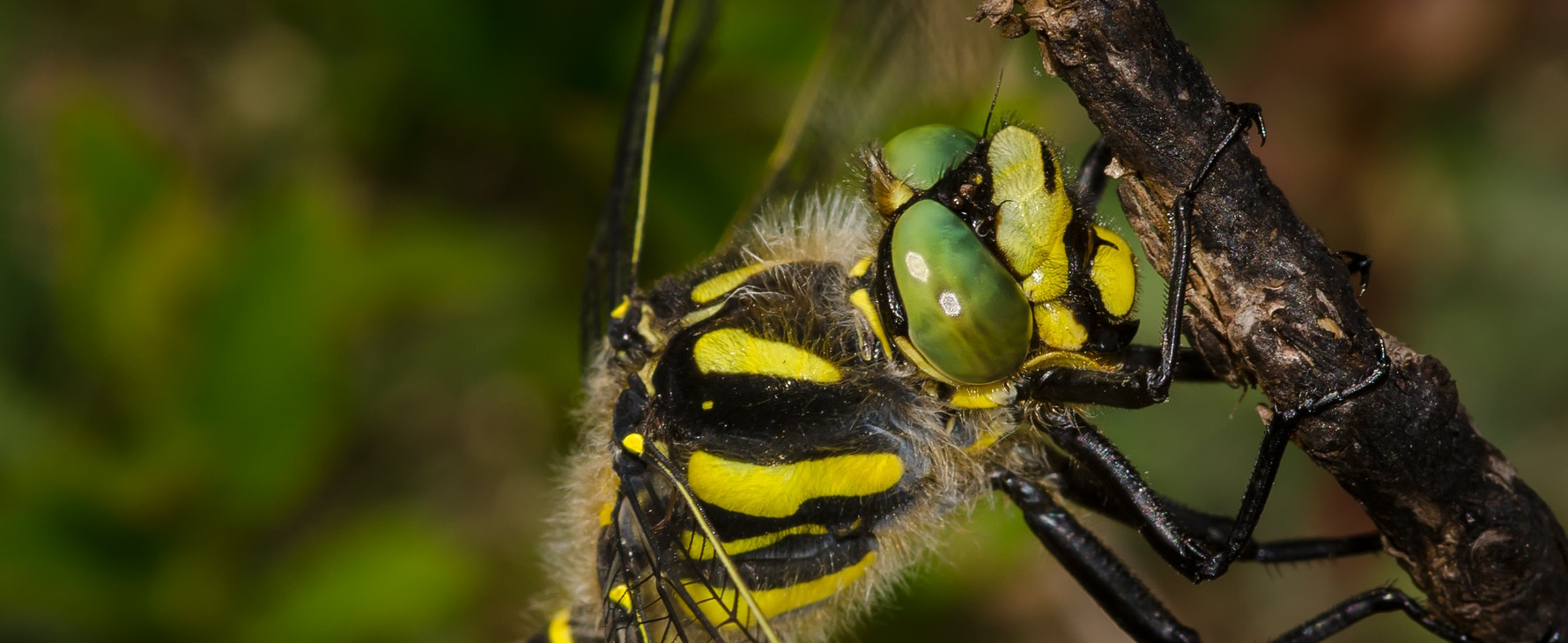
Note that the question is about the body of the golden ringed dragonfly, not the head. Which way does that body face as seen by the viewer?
to the viewer's right
